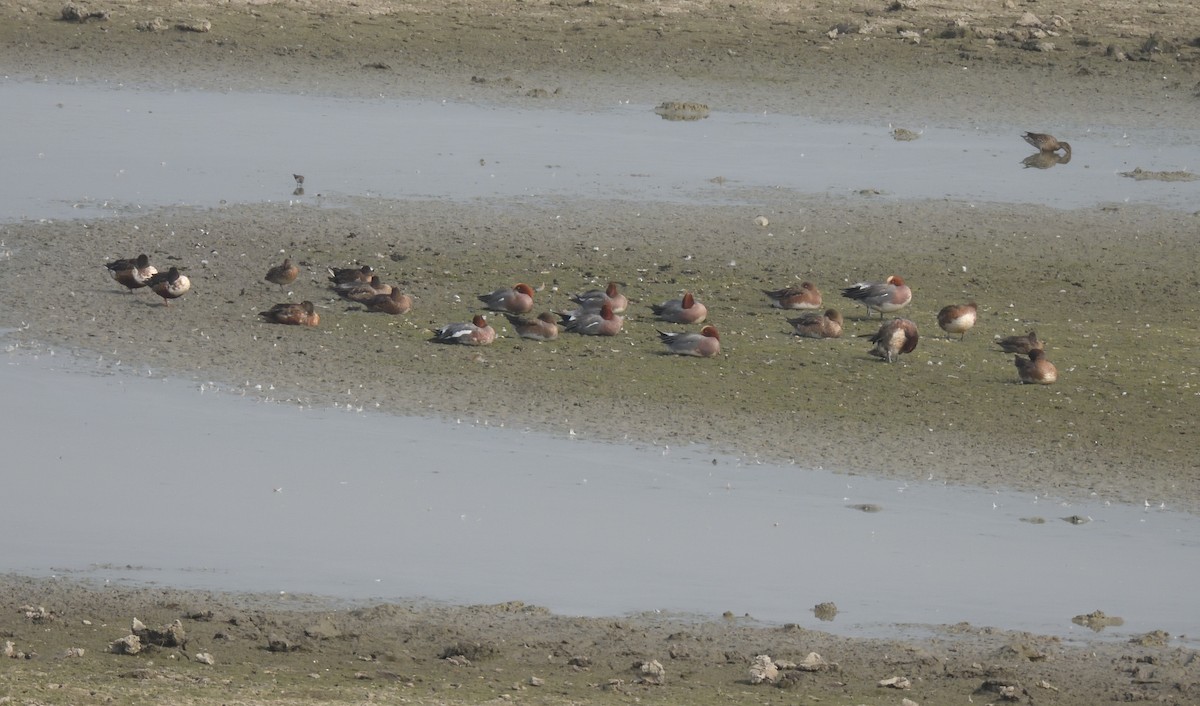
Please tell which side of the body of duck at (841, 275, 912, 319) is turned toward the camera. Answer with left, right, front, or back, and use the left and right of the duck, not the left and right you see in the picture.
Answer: right

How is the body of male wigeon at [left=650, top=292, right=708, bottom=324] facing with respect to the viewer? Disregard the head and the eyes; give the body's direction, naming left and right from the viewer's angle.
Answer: facing to the right of the viewer

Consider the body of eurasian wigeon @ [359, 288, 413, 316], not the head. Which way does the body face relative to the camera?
to the viewer's right

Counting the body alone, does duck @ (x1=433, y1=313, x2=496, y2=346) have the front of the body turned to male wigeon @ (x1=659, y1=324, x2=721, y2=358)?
yes

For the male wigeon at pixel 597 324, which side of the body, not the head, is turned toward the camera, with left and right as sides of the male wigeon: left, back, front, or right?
right

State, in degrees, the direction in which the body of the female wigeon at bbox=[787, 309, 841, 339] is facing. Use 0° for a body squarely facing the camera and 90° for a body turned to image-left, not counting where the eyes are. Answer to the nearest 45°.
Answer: approximately 270°

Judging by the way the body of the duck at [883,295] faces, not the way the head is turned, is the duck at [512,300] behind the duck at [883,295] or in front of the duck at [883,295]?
behind

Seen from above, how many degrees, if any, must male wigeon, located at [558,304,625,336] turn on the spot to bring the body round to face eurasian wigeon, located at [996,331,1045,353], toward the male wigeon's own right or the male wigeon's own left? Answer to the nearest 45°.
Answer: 0° — it already faces it

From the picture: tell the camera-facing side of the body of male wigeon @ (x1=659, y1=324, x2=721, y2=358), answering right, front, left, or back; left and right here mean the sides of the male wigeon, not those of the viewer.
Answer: right

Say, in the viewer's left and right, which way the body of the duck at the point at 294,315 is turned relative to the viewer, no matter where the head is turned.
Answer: facing to the right of the viewer

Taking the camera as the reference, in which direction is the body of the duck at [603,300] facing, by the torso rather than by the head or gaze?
to the viewer's right

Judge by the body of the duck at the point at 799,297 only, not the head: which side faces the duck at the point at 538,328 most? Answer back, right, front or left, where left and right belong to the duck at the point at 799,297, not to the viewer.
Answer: back

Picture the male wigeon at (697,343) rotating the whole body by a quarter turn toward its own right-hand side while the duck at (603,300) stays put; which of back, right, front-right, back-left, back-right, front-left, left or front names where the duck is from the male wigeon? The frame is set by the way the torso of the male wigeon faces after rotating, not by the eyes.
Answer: back-right

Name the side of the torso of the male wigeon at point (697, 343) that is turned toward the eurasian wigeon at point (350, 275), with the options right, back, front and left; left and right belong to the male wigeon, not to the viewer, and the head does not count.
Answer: back

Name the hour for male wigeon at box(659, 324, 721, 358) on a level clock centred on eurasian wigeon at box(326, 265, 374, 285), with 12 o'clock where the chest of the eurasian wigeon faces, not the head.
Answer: The male wigeon is roughly at 1 o'clock from the eurasian wigeon.
